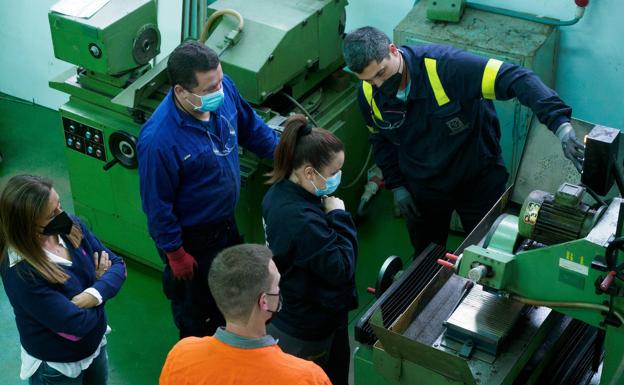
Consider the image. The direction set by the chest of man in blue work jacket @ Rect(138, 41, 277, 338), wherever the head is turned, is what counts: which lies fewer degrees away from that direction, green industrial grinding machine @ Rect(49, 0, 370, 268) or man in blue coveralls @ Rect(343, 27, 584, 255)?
the man in blue coveralls

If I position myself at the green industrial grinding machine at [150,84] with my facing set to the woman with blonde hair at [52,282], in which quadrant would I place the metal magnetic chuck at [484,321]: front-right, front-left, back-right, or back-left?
front-left

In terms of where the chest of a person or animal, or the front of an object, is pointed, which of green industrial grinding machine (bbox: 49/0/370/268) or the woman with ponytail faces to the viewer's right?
the woman with ponytail

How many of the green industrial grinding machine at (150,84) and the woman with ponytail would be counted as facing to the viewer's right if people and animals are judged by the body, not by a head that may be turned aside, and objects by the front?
1

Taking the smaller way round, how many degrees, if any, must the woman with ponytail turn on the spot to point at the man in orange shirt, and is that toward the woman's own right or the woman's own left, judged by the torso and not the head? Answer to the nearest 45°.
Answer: approximately 90° to the woman's own right

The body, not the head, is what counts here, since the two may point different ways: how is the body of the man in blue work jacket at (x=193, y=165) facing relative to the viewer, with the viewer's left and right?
facing the viewer and to the right of the viewer

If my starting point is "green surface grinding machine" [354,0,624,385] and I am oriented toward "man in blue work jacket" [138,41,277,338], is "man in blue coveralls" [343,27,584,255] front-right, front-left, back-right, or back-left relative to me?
front-right

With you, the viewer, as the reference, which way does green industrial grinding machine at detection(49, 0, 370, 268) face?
facing the viewer and to the left of the viewer

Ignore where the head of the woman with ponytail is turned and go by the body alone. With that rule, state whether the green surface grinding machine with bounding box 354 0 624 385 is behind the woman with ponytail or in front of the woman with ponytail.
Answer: in front

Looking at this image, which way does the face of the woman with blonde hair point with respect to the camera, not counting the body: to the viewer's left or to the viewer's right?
to the viewer's right

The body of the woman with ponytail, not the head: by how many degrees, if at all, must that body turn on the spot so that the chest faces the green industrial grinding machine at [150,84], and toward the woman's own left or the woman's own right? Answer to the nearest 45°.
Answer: approximately 135° to the woman's own left

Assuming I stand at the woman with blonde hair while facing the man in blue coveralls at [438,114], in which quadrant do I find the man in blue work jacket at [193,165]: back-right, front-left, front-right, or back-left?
front-left

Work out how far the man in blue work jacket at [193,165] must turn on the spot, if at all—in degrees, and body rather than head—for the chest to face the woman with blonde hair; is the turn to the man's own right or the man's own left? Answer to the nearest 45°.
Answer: approximately 90° to the man's own right

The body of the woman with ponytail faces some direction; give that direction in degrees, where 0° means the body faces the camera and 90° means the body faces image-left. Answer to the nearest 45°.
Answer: approximately 270°

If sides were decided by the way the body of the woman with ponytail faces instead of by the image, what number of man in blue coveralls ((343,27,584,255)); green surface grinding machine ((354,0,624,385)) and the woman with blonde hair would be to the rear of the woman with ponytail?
1

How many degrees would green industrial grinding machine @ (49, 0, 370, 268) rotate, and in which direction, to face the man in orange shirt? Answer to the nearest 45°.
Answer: approximately 45° to its left

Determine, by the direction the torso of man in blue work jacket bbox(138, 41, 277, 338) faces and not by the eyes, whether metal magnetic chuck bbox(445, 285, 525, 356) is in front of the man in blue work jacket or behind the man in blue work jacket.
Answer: in front
